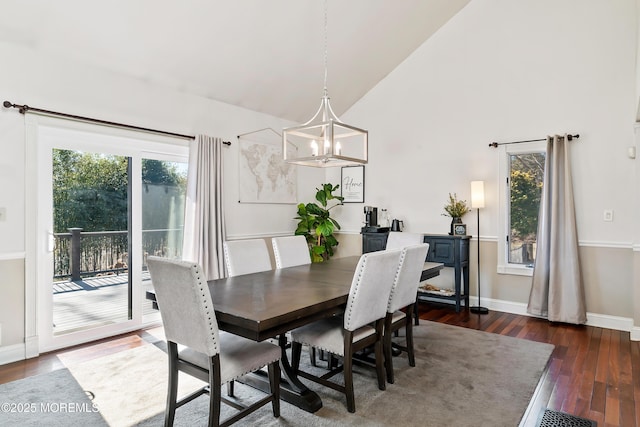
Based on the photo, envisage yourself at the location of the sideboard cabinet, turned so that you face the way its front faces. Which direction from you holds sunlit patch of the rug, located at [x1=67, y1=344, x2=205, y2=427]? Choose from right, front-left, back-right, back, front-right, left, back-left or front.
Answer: front

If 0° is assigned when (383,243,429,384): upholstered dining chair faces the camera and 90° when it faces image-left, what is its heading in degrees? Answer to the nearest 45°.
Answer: approximately 135°

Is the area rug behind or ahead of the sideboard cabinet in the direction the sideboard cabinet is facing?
ahead

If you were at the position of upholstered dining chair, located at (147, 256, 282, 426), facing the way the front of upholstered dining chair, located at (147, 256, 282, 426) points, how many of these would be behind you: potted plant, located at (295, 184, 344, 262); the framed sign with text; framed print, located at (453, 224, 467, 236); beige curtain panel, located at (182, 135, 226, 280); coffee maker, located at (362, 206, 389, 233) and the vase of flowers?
0

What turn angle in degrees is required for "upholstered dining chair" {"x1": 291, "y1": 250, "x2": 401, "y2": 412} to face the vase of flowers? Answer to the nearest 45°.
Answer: approximately 90° to its right

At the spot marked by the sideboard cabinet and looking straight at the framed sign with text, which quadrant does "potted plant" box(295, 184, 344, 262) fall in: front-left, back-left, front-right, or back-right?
front-left

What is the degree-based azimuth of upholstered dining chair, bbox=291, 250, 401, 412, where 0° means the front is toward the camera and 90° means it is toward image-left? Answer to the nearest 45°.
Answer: approximately 135°

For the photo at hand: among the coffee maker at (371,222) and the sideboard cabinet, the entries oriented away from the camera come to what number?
0

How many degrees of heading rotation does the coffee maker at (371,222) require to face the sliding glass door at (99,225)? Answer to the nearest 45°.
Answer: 0° — it already faces it

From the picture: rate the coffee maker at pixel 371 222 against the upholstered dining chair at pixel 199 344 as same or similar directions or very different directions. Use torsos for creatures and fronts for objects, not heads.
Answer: very different directions

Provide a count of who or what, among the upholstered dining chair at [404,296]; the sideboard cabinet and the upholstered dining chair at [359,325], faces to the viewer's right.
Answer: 0

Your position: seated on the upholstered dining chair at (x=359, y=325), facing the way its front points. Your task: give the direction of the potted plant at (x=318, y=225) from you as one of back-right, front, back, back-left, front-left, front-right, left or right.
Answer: front-right

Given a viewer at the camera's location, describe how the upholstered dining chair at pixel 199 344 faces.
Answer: facing away from the viewer and to the right of the viewer

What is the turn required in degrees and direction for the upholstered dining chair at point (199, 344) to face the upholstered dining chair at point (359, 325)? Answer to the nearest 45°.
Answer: approximately 45° to its right

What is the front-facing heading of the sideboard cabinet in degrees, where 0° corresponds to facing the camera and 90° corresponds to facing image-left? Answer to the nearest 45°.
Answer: approximately 45°

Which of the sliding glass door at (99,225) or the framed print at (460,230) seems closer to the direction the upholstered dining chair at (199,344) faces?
the framed print

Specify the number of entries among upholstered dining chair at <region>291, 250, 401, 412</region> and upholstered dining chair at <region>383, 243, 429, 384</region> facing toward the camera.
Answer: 0

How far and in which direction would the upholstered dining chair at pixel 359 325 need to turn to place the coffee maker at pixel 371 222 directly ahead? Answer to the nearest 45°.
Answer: approximately 45° to its right

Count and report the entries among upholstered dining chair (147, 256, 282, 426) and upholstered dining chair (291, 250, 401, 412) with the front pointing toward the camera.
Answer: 0
